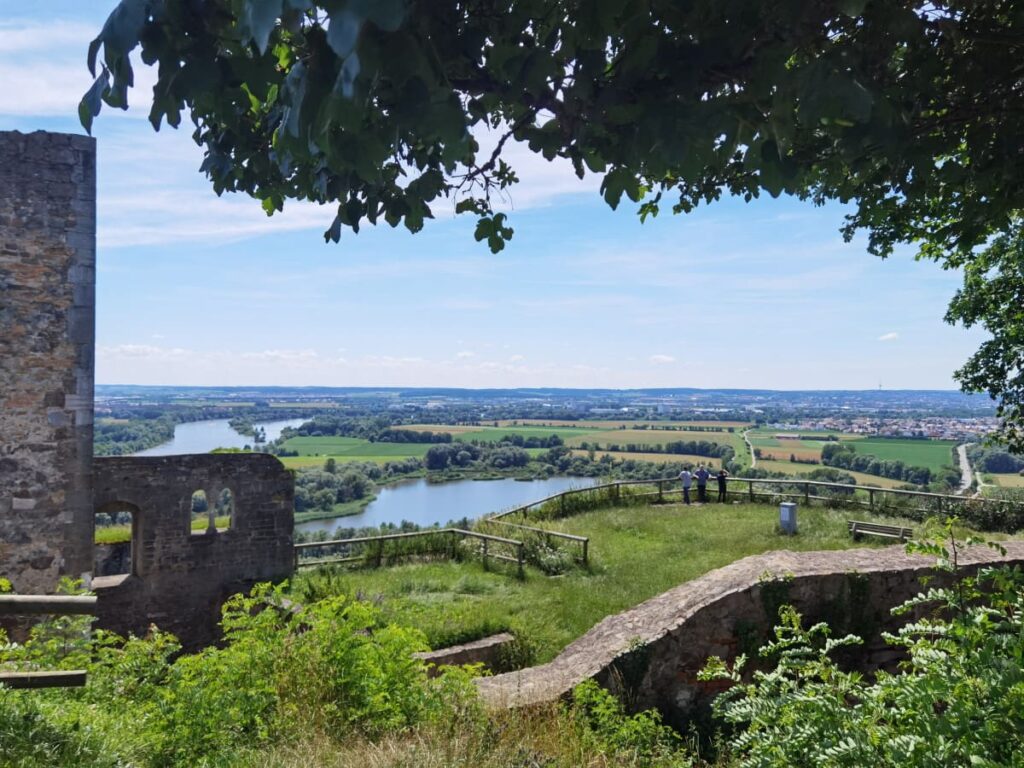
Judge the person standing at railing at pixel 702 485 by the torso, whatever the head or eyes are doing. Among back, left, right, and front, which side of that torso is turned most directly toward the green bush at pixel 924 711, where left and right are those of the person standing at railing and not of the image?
back

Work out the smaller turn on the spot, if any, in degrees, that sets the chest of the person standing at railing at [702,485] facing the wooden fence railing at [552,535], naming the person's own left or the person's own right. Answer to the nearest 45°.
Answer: approximately 135° to the person's own left

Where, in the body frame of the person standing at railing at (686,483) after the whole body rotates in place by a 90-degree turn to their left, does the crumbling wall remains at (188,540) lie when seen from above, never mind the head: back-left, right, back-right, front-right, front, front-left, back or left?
front-left

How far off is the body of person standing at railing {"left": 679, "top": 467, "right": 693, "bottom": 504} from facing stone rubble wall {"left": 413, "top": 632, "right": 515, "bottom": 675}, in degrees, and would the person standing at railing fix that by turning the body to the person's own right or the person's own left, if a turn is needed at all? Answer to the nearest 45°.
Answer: approximately 180°

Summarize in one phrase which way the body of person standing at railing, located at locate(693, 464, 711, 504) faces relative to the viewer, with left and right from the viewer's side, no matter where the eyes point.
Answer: facing away from the viewer

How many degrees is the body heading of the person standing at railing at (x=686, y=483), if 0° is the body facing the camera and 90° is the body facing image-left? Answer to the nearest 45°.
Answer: approximately 180°

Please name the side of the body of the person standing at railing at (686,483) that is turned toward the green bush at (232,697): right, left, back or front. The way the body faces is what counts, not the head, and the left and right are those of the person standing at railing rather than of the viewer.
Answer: back

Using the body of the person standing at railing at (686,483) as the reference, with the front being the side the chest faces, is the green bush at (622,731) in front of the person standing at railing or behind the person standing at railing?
behind

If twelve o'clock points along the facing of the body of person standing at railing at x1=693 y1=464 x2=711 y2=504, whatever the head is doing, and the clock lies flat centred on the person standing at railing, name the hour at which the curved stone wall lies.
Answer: The curved stone wall is roughly at 6 o'clock from the person standing at railing.

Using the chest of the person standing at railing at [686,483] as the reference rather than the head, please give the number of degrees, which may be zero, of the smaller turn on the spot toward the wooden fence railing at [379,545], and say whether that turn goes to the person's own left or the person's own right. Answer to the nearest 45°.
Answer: approximately 135° to the person's own left

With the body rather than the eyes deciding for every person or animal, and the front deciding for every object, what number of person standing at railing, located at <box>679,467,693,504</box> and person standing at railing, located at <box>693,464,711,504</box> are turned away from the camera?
2
